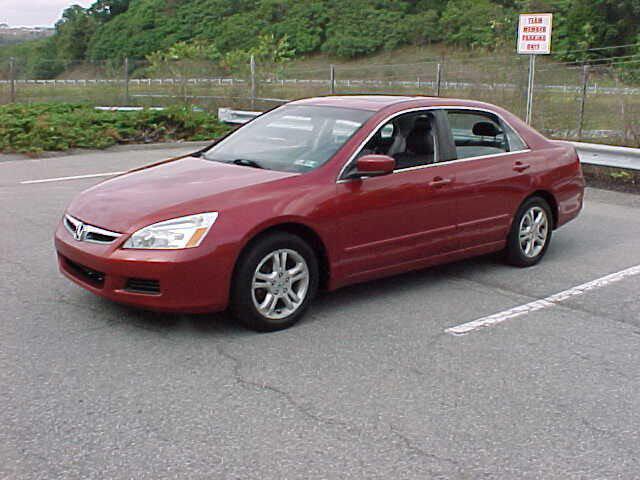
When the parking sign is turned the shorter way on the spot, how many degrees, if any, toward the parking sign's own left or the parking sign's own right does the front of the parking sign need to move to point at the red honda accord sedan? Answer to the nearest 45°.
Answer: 0° — it already faces it

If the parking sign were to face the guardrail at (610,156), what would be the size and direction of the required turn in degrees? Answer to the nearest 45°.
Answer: approximately 45° to its left

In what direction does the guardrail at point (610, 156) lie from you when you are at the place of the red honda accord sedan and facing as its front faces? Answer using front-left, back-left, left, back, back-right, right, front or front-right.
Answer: back

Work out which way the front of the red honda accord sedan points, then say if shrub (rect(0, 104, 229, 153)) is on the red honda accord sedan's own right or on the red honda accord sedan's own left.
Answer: on the red honda accord sedan's own right

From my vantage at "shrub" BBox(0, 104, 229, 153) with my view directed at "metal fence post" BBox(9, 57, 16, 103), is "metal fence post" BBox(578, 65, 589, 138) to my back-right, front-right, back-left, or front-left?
back-right

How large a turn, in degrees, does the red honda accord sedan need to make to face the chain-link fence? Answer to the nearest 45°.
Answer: approximately 135° to its right

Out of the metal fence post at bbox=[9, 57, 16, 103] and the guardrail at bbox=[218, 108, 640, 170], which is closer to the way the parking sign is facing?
the guardrail

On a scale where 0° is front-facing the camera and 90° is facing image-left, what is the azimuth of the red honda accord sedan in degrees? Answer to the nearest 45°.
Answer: approximately 45°

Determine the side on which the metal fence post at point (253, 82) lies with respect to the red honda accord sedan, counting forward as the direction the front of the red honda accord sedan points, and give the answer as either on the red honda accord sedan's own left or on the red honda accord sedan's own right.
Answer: on the red honda accord sedan's own right

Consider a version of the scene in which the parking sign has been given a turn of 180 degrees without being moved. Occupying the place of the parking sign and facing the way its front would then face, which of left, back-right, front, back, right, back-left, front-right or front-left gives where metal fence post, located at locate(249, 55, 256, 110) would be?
front-left
